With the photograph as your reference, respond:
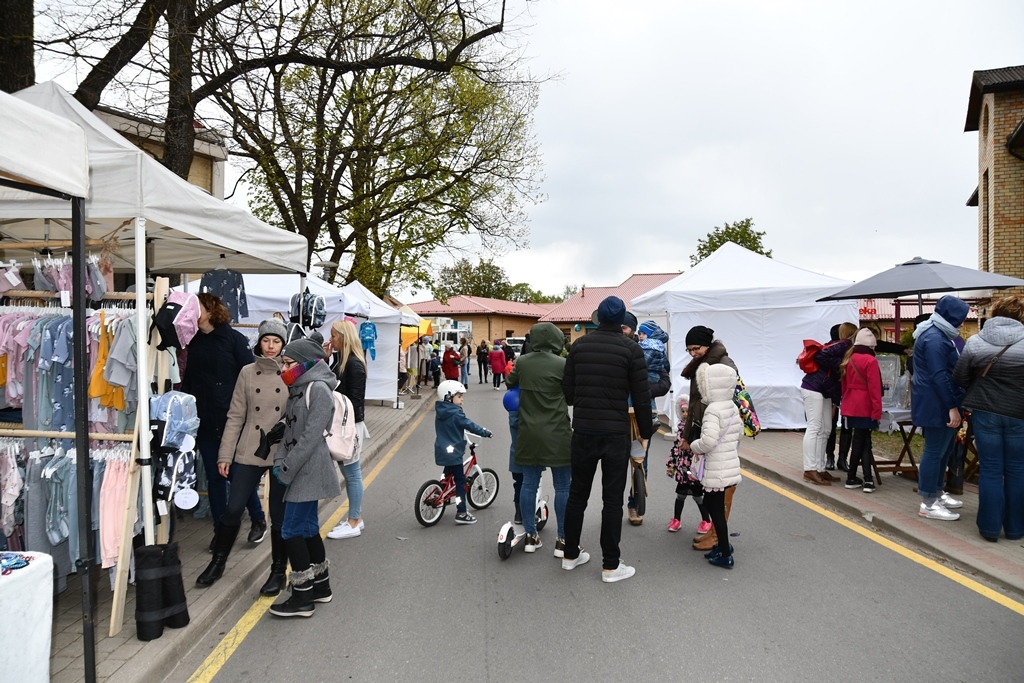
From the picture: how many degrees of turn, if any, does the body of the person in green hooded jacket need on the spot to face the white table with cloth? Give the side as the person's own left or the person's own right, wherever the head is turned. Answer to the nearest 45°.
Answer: approximately 135° to the person's own left

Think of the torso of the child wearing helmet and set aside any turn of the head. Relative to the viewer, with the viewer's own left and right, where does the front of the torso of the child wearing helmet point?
facing to the right of the viewer

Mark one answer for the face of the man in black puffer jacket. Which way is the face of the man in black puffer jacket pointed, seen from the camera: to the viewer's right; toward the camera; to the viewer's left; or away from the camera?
away from the camera

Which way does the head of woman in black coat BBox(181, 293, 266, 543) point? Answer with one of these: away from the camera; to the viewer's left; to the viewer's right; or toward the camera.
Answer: to the viewer's left

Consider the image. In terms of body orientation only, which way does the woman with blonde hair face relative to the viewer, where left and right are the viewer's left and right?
facing to the left of the viewer

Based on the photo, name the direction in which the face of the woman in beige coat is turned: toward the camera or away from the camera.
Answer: toward the camera

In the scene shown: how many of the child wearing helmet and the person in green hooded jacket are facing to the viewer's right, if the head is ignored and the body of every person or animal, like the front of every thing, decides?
1

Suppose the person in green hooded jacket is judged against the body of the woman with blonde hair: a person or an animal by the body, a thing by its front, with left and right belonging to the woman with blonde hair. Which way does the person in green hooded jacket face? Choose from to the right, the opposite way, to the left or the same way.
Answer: to the right

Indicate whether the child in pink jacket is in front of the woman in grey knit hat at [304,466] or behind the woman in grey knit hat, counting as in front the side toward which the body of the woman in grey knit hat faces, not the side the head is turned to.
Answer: behind

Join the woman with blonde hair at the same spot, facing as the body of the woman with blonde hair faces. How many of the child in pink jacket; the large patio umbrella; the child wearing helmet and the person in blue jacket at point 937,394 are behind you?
4

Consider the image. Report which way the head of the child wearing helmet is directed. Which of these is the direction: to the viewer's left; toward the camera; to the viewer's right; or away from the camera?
to the viewer's right

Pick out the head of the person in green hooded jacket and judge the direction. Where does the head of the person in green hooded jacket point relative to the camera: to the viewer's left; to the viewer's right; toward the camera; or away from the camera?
away from the camera

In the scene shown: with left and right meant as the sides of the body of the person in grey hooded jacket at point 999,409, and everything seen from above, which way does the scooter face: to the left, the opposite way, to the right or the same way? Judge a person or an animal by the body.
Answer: the same way
